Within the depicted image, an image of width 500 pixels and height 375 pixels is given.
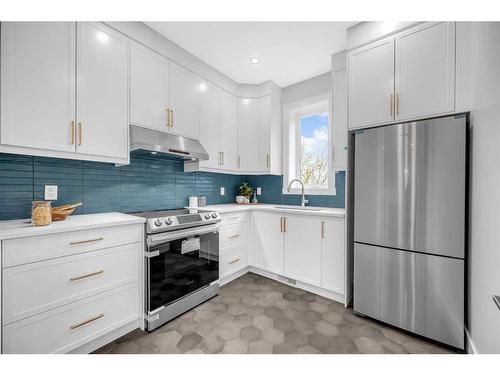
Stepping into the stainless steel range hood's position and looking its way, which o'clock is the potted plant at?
The potted plant is roughly at 9 o'clock from the stainless steel range hood.

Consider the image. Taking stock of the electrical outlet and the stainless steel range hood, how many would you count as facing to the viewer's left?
0

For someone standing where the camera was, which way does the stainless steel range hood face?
facing the viewer and to the right of the viewer

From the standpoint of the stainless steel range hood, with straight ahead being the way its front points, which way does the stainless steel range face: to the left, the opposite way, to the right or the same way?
the same way

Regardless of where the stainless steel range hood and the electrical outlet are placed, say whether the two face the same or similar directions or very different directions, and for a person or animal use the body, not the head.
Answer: same or similar directions

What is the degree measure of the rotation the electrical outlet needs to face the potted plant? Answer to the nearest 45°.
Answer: approximately 90° to its left

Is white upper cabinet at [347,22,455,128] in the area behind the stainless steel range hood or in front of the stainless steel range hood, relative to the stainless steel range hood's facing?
in front

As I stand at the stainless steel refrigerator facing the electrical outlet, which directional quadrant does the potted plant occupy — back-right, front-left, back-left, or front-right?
front-right

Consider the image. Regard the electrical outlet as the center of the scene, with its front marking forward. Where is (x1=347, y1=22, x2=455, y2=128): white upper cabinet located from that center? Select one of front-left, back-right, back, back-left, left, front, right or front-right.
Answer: front-left

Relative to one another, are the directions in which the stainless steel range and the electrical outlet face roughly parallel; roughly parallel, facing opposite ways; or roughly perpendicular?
roughly parallel

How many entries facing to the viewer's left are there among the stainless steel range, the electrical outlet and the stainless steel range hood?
0

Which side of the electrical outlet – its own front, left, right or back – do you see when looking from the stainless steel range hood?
left

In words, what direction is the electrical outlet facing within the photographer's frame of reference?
facing the viewer

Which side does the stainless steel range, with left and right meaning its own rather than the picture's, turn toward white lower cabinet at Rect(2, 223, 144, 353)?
right
